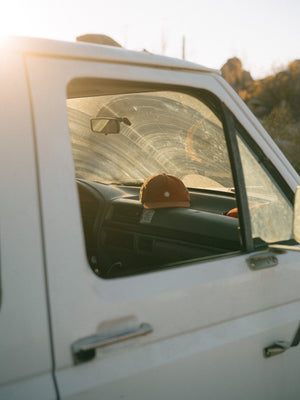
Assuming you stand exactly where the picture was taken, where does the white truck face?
facing away from the viewer and to the right of the viewer

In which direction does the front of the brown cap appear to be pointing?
toward the camera
